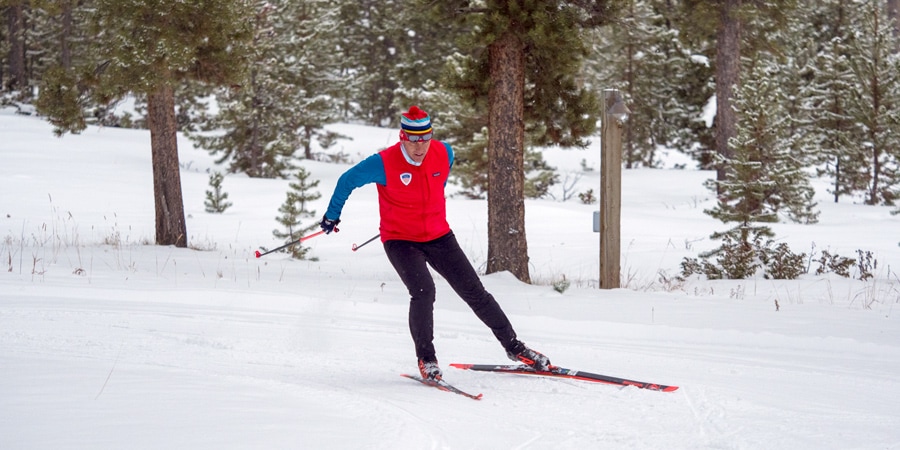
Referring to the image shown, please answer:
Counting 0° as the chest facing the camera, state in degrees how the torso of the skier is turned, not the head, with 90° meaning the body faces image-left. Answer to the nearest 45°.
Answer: approximately 315°

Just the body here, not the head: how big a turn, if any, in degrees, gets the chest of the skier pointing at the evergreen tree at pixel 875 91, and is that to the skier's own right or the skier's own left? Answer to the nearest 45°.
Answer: approximately 90° to the skier's own left

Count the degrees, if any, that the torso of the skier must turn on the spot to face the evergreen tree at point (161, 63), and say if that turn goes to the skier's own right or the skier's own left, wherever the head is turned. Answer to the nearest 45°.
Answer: approximately 180°

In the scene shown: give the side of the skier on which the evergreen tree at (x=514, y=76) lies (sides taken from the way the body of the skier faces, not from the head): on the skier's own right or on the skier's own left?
on the skier's own left
